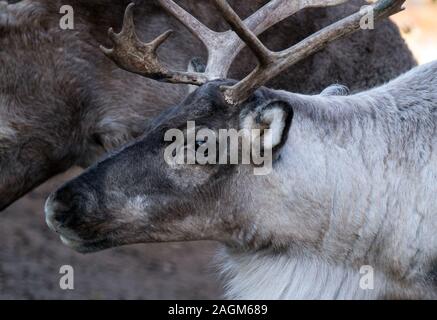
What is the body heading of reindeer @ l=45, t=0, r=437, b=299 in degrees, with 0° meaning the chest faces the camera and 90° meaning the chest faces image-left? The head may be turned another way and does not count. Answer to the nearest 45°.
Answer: approximately 90°

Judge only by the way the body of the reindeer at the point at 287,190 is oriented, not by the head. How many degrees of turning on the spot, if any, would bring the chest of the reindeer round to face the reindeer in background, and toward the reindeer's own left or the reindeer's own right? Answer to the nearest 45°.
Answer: approximately 45° to the reindeer's own right
